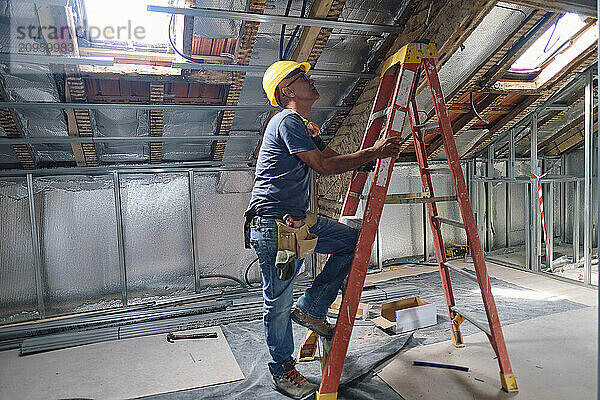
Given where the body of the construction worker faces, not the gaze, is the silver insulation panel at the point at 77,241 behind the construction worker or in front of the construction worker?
behind

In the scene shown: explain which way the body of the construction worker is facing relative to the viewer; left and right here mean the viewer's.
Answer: facing to the right of the viewer

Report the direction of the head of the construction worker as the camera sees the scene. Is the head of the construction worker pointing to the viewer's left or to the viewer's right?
to the viewer's right
